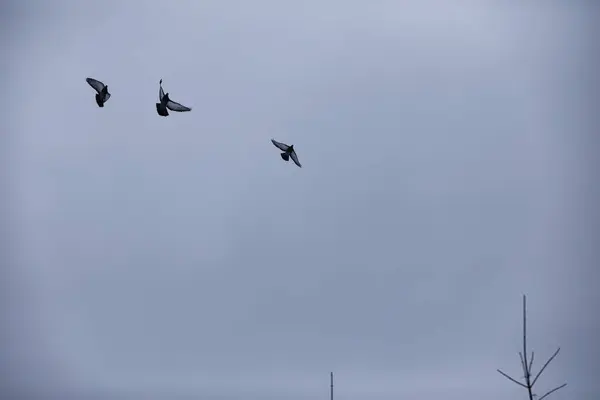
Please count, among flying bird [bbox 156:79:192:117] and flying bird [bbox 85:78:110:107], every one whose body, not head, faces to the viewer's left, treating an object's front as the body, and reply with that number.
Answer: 0
